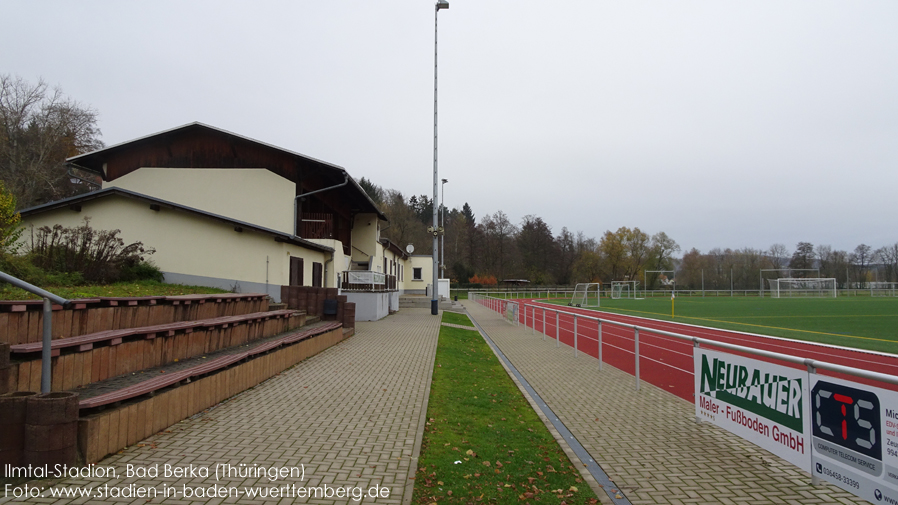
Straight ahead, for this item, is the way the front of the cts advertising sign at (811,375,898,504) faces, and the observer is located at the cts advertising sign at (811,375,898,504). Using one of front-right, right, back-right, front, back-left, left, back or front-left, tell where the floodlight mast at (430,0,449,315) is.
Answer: right

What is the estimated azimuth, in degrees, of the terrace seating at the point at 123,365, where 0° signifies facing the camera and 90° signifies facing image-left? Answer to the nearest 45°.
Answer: approximately 315°

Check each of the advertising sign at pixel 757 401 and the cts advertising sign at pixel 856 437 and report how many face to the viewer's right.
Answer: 0

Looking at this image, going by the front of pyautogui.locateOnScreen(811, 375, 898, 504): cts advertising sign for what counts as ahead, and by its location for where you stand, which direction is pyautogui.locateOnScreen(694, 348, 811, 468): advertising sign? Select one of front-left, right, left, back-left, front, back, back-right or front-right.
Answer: right

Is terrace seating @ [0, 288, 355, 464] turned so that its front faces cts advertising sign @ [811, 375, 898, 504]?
yes

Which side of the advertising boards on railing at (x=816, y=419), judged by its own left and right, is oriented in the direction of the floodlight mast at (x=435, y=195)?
right

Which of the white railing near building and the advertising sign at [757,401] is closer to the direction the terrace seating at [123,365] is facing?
the advertising sign

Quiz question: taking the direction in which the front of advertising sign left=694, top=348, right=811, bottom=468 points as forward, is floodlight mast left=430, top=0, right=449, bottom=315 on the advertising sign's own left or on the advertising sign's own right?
on the advertising sign's own right

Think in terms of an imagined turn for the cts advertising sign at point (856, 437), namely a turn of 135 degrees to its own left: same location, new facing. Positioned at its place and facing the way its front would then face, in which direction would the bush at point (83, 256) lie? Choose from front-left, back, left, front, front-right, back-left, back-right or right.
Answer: back

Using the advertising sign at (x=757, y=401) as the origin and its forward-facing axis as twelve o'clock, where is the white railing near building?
The white railing near building is roughly at 3 o'clock from the advertising sign.

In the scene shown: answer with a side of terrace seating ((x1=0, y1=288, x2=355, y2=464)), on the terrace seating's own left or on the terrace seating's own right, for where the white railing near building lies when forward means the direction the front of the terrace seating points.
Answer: on the terrace seating's own left

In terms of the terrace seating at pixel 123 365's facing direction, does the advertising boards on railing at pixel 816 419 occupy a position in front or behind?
in front

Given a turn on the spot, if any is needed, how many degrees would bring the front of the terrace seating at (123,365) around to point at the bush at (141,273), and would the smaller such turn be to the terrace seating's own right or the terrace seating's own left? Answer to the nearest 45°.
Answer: approximately 135° to the terrace seating's own left

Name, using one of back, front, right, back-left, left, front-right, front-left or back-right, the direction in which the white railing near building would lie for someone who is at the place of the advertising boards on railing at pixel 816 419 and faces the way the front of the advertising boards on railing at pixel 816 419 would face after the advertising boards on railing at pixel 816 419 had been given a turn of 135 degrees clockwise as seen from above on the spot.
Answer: front-left

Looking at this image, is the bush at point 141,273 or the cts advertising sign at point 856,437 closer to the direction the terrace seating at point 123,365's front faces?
the cts advertising sign

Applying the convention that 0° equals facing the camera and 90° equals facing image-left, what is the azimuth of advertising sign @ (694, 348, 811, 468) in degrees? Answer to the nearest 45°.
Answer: approximately 45°
